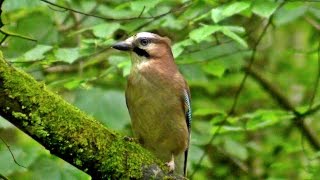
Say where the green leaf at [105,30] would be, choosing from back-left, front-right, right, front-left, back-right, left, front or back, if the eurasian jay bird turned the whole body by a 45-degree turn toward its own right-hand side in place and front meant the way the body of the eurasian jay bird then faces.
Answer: front-right

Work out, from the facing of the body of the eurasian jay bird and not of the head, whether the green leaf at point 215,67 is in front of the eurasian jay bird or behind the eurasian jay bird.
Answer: behind

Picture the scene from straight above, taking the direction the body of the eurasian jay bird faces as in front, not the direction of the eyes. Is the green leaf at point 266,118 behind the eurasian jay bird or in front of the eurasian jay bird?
behind

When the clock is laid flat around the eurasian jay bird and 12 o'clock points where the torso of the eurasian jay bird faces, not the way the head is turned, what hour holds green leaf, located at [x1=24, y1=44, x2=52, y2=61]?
The green leaf is roughly at 2 o'clock from the eurasian jay bird.

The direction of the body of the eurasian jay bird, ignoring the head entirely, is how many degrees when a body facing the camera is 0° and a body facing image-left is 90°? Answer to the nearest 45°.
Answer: approximately 45°
